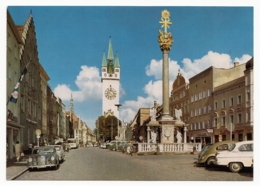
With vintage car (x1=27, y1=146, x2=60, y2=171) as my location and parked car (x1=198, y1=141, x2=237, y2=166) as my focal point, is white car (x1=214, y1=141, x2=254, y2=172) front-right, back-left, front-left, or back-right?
front-right

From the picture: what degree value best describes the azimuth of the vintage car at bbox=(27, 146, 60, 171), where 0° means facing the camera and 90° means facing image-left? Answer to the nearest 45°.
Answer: approximately 0°

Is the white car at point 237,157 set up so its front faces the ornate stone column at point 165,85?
no

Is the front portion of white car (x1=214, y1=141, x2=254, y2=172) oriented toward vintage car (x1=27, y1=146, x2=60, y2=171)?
no

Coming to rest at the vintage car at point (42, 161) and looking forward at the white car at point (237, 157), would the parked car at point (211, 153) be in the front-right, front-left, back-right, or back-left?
front-left

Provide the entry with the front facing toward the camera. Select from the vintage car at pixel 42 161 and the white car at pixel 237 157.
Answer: the vintage car

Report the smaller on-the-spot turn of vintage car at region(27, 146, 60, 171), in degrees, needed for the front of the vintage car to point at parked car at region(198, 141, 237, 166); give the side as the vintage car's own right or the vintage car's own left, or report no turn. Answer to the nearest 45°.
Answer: approximately 90° to the vintage car's own left

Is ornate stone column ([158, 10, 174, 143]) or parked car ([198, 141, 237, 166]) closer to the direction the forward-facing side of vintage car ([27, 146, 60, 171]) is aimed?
the parked car

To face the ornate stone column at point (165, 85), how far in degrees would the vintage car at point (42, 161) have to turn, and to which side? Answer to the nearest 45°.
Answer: approximately 135° to its left

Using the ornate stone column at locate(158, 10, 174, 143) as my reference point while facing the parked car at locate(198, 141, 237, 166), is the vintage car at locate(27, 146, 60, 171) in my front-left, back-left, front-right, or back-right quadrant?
front-right
